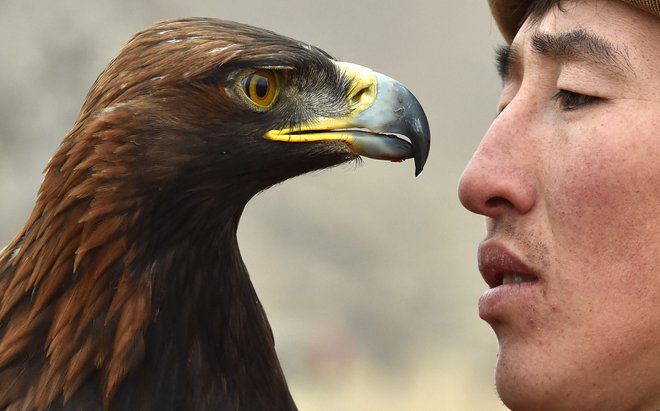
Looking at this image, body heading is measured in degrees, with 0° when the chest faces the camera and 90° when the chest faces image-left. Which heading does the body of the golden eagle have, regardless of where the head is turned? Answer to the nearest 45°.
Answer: approximately 270°

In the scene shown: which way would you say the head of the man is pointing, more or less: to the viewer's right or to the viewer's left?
to the viewer's left

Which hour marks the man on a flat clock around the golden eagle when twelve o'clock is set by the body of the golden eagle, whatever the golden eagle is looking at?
The man is roughly at 1 o'clock from the golden eagle.
